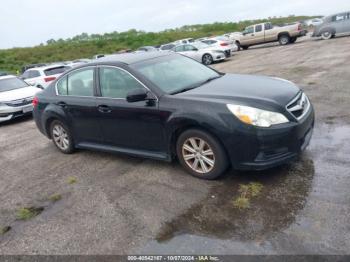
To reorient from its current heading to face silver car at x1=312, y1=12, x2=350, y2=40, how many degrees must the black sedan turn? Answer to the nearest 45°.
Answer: approximately 90° to its left

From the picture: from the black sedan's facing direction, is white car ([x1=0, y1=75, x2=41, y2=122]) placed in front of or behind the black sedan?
behind

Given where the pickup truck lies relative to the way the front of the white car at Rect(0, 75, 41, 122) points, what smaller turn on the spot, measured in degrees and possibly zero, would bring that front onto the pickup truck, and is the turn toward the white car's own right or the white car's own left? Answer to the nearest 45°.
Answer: approximately 90° to the white car's own left

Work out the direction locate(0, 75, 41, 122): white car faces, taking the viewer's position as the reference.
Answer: facing the viewer and to the right of the viewer

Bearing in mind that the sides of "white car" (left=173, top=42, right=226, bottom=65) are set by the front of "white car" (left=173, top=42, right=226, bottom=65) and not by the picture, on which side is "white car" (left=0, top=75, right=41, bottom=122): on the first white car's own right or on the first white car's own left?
on the first white car's own right

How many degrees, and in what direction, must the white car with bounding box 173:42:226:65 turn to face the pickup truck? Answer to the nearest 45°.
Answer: approximately 90° to its left

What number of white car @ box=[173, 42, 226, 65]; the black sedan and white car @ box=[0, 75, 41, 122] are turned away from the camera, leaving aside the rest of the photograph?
0

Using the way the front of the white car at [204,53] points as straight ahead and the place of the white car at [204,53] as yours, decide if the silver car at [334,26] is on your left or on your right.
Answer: on your left
